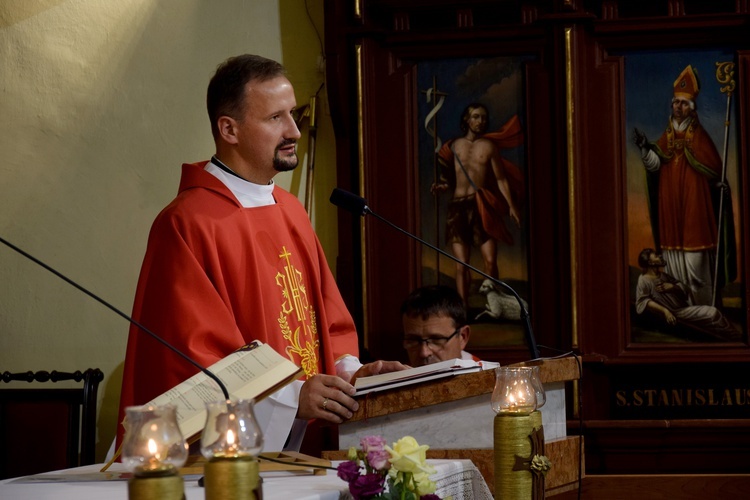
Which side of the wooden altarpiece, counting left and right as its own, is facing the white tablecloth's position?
front

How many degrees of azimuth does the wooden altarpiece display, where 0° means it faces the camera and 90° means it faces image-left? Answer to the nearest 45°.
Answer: approximately 0°

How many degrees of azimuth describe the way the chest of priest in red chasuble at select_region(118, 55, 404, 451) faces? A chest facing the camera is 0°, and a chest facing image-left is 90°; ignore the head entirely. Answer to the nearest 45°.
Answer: approximately 315°

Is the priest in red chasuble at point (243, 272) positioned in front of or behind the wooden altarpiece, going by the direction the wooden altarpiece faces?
in front

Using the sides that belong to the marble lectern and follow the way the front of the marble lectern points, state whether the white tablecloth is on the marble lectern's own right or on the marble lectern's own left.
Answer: on the marble lectern's own right

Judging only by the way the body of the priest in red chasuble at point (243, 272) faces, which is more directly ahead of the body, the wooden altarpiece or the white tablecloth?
the white tablecloth

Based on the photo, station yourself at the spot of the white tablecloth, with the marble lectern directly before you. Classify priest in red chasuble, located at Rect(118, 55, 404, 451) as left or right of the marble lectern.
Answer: left

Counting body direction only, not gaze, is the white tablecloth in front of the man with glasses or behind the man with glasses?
in front

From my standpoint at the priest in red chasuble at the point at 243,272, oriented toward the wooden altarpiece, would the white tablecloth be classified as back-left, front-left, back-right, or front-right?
back-right

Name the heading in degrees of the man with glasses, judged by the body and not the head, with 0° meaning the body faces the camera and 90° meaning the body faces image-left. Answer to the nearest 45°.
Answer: approximately 45°
